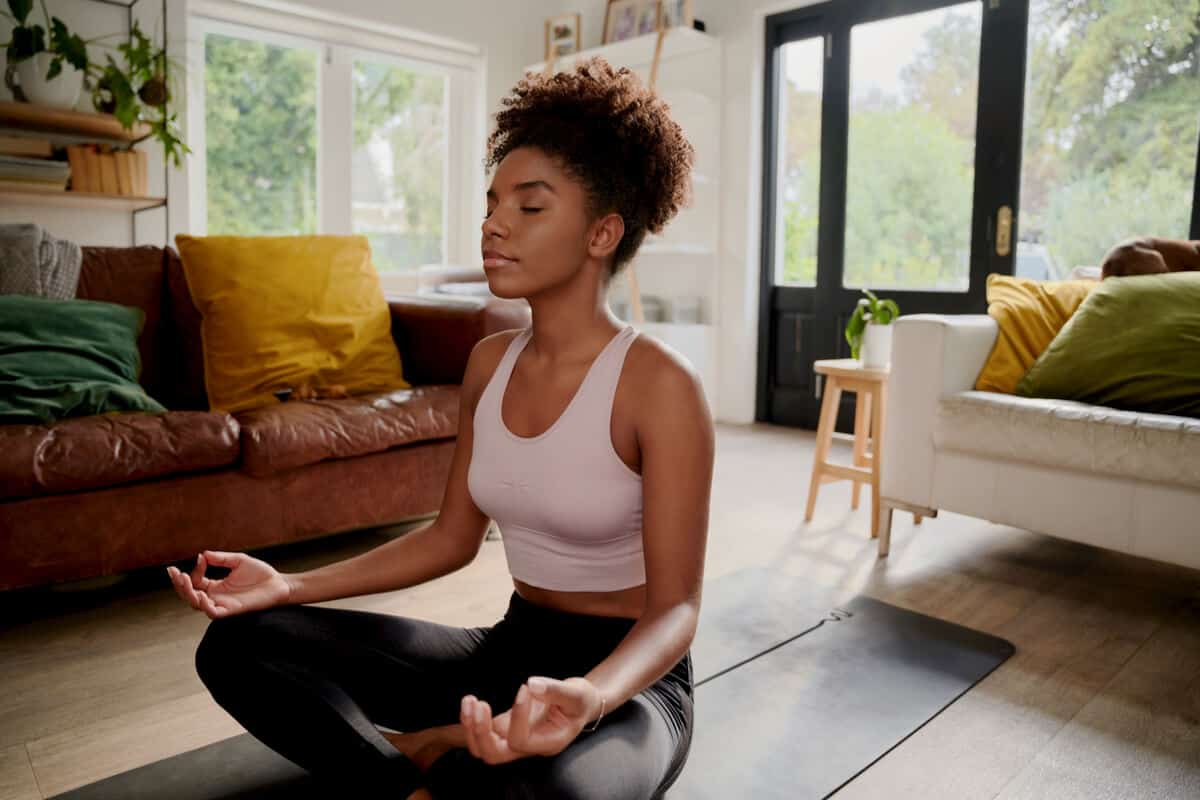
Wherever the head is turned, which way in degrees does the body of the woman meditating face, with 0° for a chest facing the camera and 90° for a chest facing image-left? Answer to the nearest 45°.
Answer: approximately 45°

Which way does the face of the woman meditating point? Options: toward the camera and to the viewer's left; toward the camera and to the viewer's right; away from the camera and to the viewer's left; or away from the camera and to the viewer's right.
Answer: toward the camera and to the viewer's left

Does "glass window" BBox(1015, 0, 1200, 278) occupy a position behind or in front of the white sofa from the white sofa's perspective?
behind

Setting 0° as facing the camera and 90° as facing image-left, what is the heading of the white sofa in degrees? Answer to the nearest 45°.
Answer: approximately 45°

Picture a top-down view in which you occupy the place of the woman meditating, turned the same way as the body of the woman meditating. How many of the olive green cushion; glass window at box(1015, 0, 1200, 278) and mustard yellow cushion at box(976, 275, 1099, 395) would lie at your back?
3

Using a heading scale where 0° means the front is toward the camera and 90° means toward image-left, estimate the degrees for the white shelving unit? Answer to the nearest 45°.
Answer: approximately 45°

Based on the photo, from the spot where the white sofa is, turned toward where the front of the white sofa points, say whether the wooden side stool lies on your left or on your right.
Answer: on your right

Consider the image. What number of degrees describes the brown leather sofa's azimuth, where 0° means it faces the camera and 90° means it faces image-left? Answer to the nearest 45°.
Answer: approximately 315°

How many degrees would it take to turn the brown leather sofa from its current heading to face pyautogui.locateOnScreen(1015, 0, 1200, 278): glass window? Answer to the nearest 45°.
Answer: approximately 45° to its left
